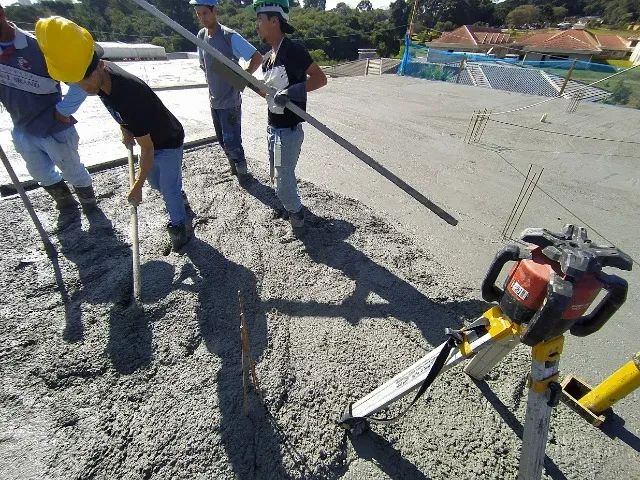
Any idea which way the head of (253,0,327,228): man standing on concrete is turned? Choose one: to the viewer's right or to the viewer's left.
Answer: to the viewer's left

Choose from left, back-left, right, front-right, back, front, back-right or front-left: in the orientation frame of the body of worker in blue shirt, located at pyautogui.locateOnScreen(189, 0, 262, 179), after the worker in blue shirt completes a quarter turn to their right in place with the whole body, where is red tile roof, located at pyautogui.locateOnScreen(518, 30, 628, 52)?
right

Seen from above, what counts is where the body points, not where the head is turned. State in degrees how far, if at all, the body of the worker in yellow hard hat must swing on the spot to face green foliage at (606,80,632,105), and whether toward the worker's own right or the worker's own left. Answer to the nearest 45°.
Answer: approximately 180°

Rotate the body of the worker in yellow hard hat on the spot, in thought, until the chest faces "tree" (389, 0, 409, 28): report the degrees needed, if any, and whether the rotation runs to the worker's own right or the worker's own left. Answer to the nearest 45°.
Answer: approximately 135° to the worker's own right

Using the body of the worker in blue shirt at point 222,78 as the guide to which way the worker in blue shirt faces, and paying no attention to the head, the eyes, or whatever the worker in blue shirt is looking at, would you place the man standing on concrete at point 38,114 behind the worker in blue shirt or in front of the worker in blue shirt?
in front

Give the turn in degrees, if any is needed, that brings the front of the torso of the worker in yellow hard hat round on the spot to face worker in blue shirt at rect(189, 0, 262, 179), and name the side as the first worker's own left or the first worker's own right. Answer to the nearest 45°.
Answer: approximately 135° to the first worker's own right

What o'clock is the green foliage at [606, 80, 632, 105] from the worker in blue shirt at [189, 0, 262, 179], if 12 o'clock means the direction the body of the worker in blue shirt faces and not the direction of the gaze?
The green foliage is roughly at 7 o'clock from the worker in blue shirt.

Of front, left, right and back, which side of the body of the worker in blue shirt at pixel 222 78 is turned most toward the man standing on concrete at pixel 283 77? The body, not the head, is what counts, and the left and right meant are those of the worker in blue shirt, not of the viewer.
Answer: left

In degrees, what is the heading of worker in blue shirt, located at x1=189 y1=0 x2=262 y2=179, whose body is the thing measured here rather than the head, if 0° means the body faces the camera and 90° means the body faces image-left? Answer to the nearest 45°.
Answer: approximately 45°

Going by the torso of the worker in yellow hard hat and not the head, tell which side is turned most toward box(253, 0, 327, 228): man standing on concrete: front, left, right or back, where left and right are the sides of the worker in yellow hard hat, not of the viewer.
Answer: back

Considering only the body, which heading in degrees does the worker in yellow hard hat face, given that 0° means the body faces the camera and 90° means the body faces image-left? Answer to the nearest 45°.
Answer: approximately 90°

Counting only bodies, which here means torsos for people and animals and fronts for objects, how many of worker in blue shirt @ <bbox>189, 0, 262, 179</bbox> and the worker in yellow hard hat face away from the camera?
0
